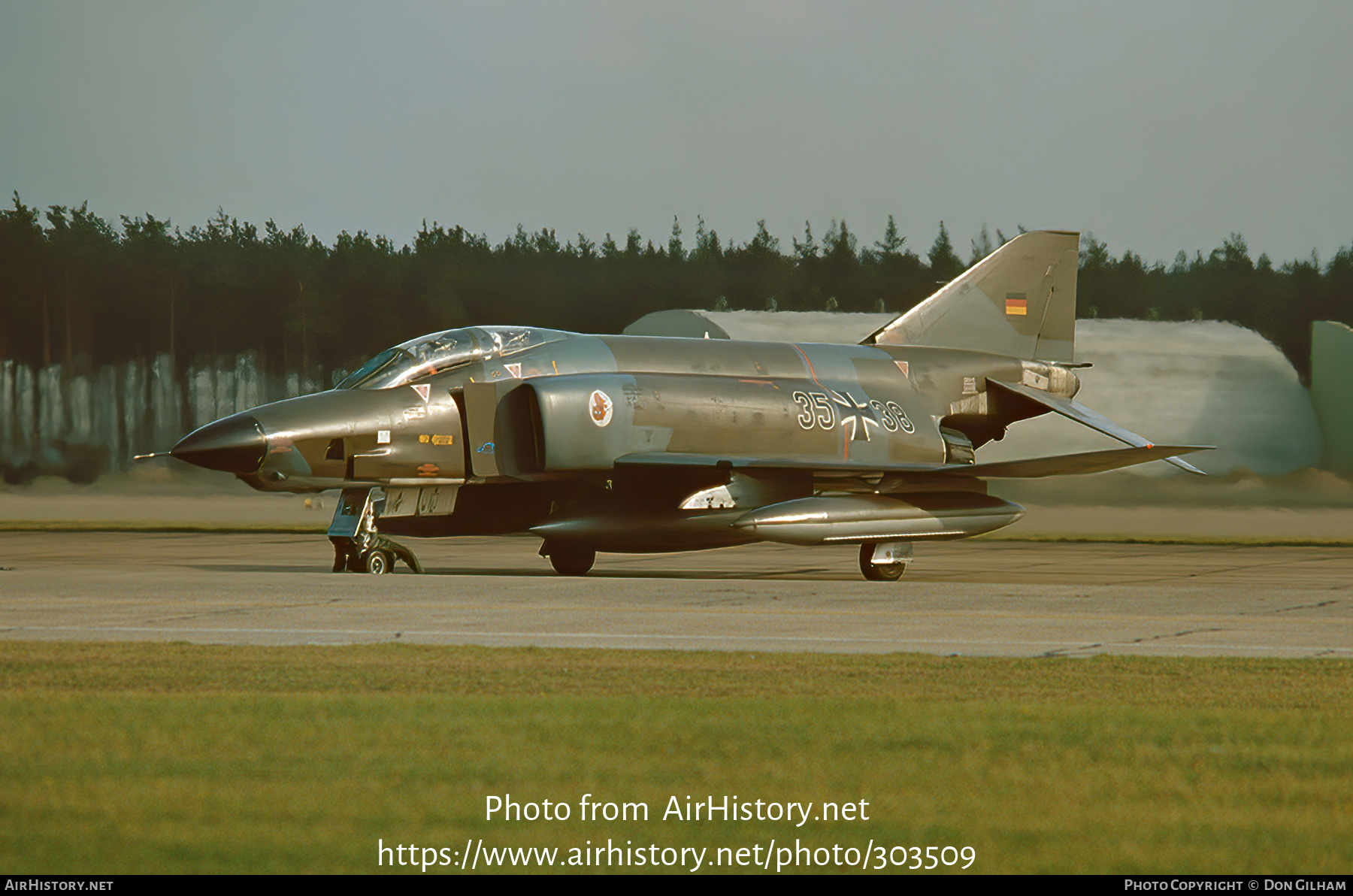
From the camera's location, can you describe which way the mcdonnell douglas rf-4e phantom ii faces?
facing the viewer and to the left of the viewer
